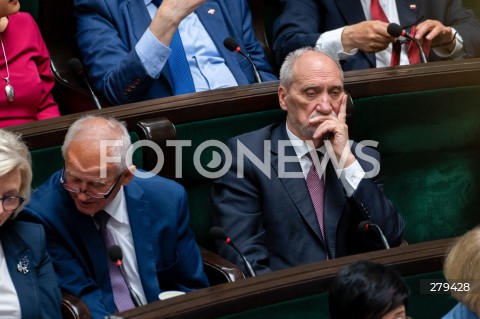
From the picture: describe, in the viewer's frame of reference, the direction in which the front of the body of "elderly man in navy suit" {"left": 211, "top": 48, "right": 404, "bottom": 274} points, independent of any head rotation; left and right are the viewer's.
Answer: facing the viewer and to the right of the viewer

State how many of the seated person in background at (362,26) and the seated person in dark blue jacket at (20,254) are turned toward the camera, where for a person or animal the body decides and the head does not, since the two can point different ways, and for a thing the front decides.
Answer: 2

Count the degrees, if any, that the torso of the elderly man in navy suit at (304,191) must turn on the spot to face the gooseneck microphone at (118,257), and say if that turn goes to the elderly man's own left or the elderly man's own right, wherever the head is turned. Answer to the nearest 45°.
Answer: approximately 90° to the elderly man's own right

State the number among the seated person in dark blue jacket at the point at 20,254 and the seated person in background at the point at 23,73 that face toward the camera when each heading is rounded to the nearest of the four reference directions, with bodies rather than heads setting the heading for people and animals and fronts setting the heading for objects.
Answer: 2

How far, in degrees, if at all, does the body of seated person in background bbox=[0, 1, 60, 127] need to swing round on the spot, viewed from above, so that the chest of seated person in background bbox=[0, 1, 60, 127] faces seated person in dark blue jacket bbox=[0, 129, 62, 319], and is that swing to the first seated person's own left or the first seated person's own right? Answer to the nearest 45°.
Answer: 0° — they already face them

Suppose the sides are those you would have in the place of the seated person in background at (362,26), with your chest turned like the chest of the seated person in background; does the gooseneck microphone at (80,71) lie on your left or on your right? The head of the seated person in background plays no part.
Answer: on your right

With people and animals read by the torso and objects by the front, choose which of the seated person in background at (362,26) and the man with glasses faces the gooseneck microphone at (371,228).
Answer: the seated person in background

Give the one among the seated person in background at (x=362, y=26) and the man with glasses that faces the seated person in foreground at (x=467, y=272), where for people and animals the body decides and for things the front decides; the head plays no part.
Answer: the seated person in background at (x=362, y=26)

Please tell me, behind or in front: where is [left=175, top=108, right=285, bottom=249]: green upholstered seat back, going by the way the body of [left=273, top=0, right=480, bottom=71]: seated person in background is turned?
in front
